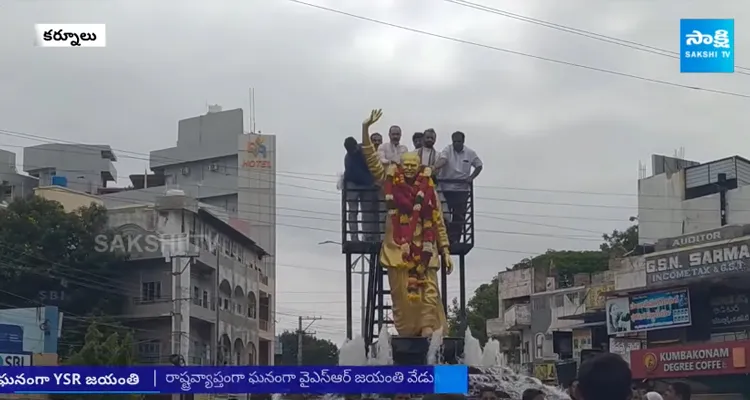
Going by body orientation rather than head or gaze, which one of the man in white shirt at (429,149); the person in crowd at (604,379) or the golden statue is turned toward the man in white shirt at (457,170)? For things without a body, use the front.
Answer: the person in crowd

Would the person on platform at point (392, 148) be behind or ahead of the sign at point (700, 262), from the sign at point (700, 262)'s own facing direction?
ahead

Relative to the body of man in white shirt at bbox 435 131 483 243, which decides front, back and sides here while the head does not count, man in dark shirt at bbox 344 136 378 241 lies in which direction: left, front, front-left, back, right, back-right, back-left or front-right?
right

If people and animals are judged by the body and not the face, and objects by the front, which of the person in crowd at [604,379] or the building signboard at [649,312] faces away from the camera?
the person in crowd

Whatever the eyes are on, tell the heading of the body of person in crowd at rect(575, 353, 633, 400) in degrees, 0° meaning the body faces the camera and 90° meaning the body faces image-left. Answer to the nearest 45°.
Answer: approximately 180°

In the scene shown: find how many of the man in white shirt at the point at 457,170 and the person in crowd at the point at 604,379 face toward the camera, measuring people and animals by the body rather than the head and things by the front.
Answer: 1

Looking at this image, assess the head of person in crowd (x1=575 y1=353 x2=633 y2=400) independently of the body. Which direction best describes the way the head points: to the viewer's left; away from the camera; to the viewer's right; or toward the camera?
away from the camera

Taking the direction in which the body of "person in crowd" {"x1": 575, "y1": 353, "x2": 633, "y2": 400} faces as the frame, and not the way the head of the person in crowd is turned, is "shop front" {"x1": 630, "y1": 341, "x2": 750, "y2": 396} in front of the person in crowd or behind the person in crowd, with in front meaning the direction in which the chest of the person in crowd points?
in front
